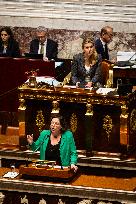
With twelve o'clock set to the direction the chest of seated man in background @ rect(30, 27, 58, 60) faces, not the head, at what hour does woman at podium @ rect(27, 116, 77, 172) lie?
The woman at podium is roughly at 12 o'clock from the seated man in background.

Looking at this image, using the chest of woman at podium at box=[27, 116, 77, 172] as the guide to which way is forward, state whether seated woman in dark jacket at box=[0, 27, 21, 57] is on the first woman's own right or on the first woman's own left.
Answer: on the first woman's own right
